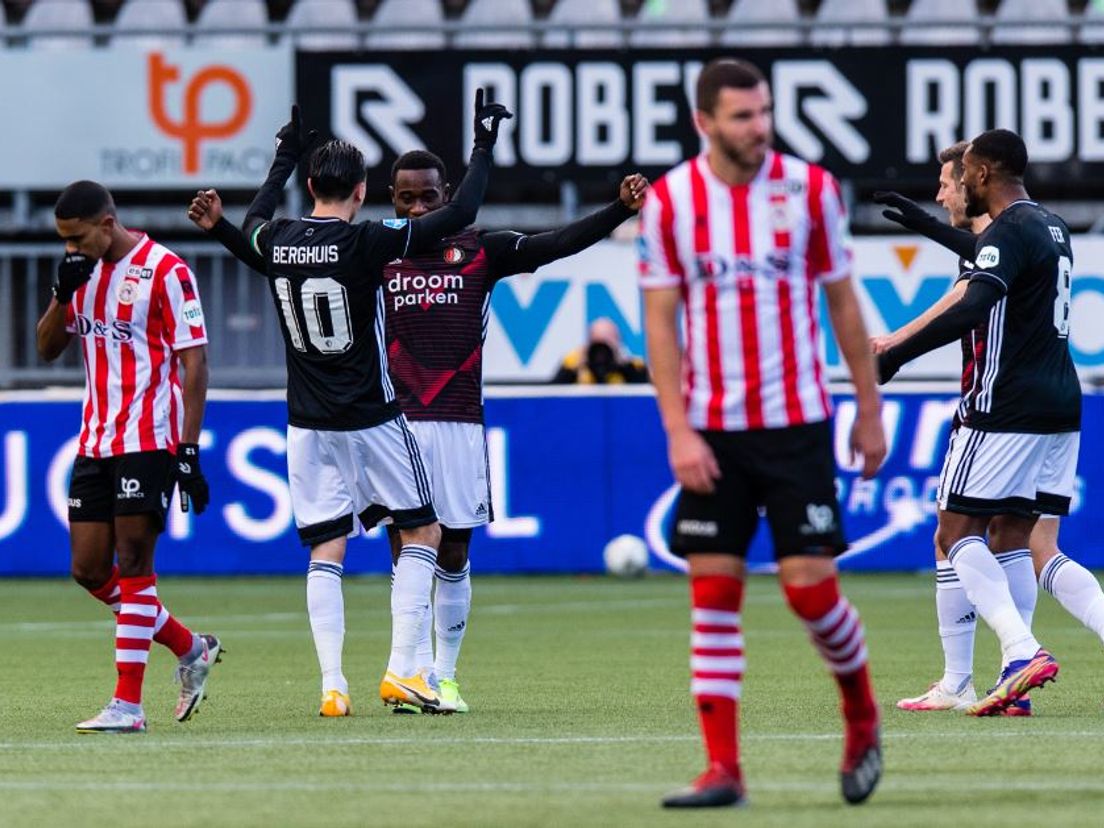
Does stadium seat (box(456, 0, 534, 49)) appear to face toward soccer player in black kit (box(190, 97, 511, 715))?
yes

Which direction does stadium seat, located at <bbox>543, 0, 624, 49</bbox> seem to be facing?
toward the camera

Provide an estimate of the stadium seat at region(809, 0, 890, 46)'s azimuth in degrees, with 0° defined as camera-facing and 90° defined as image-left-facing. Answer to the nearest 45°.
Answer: approximately 0°

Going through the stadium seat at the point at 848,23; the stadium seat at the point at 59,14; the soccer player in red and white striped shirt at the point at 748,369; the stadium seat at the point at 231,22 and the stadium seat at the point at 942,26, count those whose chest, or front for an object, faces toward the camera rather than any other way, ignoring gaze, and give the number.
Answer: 5

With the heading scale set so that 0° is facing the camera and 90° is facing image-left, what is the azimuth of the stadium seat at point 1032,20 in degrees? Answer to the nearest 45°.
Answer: approximately 0°

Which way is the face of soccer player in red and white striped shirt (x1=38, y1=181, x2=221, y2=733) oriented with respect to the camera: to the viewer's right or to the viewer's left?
to the viewer's left

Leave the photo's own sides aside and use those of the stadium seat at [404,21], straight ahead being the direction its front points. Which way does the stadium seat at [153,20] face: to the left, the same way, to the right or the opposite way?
the same way

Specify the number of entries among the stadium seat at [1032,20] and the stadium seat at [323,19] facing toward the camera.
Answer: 2

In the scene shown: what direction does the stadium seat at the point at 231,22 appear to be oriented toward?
toward the camera

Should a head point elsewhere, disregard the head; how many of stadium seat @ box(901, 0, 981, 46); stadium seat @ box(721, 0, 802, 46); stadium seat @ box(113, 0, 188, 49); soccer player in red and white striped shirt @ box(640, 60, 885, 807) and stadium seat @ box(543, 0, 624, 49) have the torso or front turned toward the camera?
5

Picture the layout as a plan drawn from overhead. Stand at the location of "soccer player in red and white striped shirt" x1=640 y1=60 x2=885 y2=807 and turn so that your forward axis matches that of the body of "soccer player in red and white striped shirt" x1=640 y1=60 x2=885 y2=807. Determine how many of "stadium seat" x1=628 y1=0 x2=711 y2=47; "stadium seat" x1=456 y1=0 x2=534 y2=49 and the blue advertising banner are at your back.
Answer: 3

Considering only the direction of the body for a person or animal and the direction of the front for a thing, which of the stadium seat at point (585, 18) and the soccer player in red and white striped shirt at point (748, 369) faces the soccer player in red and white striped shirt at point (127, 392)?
the stadium seat

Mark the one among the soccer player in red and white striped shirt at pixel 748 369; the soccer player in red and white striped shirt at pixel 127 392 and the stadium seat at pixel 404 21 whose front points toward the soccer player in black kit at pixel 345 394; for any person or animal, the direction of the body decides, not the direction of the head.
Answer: the stadium seat

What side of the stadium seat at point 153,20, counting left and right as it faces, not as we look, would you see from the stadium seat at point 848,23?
left

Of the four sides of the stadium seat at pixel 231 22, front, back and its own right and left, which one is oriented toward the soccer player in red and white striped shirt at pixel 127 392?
front

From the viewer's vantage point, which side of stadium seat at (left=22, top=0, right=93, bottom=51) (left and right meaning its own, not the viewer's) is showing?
front
